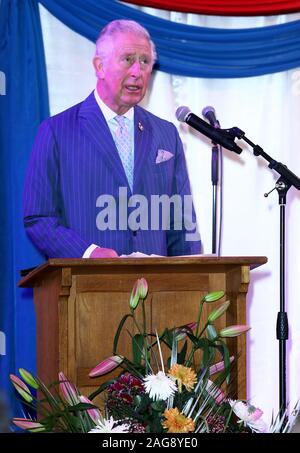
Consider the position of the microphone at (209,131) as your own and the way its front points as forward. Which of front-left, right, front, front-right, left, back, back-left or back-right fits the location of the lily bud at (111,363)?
left

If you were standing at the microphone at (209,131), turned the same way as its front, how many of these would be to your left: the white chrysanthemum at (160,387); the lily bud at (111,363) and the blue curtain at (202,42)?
2

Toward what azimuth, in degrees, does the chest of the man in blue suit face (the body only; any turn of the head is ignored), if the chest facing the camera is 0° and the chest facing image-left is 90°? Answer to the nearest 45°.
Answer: approximately 315°

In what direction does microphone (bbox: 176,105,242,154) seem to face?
to the viewer's left

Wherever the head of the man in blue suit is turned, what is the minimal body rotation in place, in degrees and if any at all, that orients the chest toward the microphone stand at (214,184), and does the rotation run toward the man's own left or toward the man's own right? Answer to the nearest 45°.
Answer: approximately 45° to the man's own left

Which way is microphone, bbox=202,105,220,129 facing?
to the viewer's left

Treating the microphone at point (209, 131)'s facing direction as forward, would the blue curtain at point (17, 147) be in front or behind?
in front

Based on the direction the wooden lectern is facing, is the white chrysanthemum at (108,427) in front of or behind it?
in front

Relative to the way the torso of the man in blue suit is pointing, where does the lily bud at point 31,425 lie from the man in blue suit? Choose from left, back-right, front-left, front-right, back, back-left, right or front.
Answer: front-right

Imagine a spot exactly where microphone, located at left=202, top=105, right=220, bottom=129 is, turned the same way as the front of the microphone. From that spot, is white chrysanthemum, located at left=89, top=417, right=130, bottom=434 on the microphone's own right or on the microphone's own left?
on the microphone's own left

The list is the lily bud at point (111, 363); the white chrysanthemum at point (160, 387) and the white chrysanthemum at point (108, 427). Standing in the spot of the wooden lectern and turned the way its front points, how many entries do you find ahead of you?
3

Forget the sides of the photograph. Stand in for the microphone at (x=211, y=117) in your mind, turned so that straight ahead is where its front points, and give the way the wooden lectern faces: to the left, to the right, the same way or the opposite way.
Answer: to the left

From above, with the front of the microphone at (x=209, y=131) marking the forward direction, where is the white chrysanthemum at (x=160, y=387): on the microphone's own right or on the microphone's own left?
on the microphone's own left

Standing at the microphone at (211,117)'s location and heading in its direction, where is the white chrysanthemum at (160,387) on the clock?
The white chrysanthemum is roughly at 9 o'clock from the microphone.

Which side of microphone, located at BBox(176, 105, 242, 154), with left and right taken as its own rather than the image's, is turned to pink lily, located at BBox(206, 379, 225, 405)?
left

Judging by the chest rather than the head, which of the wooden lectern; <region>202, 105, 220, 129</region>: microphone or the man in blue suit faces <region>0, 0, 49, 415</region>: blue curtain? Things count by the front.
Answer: the microphone

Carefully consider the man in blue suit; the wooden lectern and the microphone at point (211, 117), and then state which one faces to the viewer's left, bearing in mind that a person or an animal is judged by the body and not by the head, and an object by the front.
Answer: the microphone

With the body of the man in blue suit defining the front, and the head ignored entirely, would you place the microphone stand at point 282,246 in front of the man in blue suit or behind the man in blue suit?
in front
